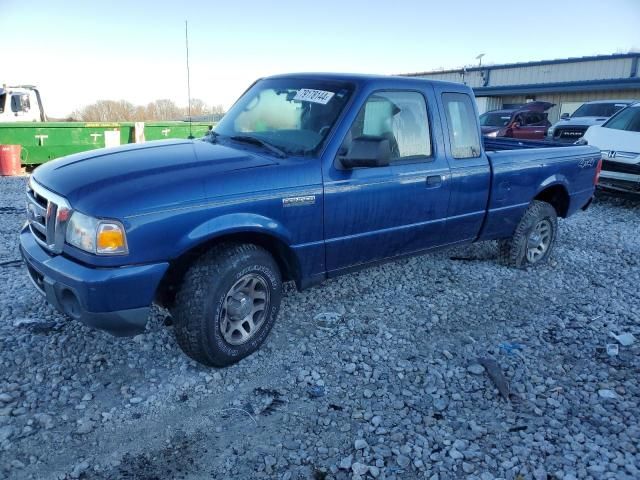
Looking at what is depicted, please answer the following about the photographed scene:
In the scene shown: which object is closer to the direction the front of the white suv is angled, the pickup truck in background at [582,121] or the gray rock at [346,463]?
the gray rock

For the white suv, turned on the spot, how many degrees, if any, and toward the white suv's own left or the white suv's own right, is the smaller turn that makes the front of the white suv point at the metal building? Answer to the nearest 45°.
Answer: approximately 135° to the white suv's own right

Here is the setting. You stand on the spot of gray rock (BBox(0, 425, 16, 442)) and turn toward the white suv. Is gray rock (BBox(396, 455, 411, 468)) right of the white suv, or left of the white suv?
right

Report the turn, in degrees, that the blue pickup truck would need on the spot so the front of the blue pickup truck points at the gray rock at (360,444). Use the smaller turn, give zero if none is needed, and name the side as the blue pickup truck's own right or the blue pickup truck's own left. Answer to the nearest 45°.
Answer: approximately 90° to the blue pickup truck's own left

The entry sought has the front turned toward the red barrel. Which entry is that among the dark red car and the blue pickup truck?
the dark red car

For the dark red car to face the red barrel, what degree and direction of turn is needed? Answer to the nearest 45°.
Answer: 0° — it already faces it

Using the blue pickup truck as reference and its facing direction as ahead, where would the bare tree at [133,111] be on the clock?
The bare tree is roughly at 4 o'clock from the blue pickup truck.
